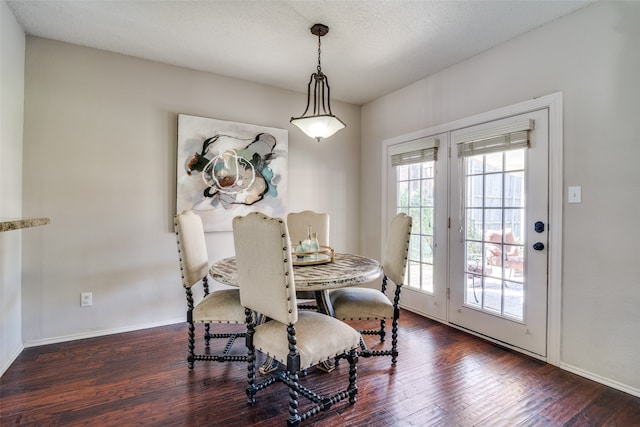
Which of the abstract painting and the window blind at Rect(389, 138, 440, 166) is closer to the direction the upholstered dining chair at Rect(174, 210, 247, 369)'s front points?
the window blind

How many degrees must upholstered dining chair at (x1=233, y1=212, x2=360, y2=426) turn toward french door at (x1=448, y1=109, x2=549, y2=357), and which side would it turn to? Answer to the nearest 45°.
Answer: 0° — it already faces it

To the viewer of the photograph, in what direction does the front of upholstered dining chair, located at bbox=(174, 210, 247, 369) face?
facing to the right of the viewer

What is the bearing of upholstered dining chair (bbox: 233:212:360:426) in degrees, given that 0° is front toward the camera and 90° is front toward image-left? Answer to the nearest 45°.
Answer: approximately 225°

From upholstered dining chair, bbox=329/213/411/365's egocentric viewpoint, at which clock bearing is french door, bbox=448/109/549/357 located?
The french door is roughly at 5 o'clock from the upholstered dining chair.

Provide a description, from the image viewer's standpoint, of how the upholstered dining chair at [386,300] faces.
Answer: facing to the left of the viewer

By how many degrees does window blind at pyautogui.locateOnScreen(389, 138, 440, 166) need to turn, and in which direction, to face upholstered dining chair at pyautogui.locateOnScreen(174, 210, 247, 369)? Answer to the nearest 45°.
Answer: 0° — it already faces it

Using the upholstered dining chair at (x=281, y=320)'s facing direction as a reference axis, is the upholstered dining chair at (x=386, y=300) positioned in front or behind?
in front

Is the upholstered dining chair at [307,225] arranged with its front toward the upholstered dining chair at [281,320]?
yes

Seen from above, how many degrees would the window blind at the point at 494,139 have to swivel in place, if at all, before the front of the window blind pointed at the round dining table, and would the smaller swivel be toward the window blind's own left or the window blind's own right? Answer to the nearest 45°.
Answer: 0° — it already faces it
